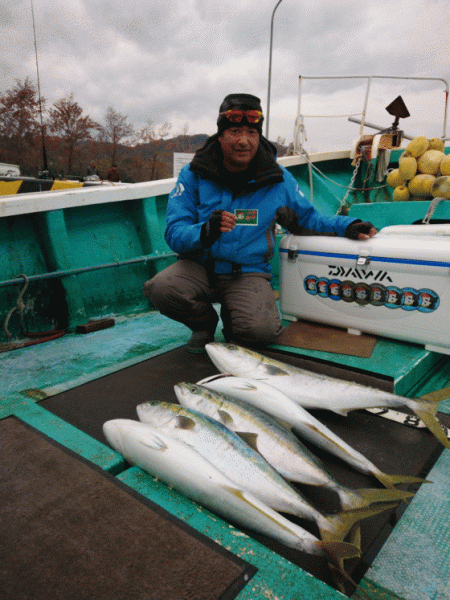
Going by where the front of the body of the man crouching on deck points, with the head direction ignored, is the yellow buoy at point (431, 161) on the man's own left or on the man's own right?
on the man's own left

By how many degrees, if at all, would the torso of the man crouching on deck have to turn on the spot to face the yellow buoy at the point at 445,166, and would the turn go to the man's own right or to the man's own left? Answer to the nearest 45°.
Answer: approximately 135° to the man's own left

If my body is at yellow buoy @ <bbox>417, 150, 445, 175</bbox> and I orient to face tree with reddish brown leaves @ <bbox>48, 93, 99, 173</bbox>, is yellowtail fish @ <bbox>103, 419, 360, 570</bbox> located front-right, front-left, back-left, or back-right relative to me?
back-left

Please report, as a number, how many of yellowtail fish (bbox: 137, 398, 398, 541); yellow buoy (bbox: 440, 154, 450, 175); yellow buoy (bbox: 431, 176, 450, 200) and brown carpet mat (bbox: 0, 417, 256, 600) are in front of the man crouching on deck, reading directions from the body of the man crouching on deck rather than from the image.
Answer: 2

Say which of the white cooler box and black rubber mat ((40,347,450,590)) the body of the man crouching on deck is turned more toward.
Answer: the black rubber mat

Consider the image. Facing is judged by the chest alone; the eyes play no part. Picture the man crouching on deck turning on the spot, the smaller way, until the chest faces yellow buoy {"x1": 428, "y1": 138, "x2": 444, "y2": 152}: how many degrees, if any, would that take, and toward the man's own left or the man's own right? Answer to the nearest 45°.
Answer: approximately 135° to the man's own left

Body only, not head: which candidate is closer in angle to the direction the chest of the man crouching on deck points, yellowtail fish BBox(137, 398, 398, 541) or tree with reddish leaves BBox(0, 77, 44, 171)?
the yellowtail fish

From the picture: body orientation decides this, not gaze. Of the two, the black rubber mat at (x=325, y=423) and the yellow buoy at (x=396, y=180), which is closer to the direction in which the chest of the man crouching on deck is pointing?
the black rubber mat

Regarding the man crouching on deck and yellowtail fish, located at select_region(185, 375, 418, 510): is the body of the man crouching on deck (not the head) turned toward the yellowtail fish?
yes

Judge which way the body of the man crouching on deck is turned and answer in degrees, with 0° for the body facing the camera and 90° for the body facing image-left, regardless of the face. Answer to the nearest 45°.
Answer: approximately 0°
